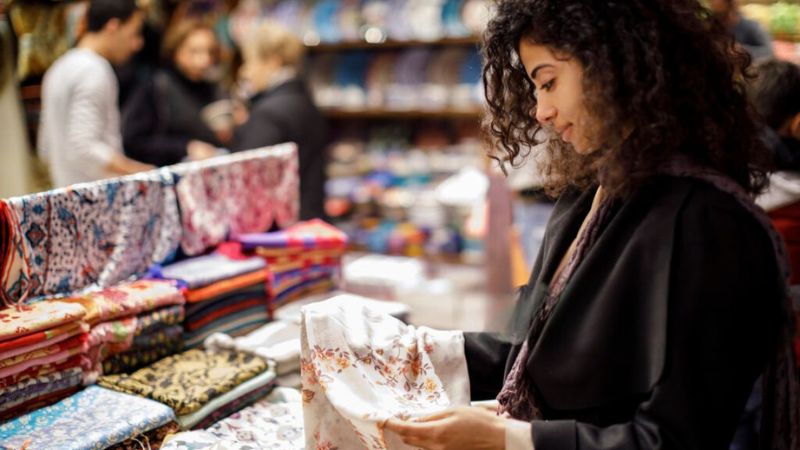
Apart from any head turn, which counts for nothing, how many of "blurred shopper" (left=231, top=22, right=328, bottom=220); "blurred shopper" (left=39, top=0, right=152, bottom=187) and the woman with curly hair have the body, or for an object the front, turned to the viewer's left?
2

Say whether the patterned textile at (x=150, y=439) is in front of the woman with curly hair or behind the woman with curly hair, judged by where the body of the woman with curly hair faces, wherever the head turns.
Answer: in front

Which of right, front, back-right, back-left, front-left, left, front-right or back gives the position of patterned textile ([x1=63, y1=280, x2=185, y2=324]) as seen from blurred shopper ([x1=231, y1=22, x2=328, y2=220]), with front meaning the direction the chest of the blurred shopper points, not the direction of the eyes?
left

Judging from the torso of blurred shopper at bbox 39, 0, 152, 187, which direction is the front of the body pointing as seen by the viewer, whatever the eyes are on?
to the viewer's right

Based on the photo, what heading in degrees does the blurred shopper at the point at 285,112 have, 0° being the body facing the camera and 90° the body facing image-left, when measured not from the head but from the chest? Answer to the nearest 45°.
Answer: approximately 90°

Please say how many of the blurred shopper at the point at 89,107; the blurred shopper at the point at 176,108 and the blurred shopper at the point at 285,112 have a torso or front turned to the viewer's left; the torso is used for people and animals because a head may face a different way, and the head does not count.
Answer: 1

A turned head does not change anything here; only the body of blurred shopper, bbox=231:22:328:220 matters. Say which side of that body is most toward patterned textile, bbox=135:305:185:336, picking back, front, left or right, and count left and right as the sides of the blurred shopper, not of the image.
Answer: left

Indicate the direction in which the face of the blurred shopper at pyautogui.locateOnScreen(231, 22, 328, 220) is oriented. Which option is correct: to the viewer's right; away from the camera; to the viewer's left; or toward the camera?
to the viewer's left

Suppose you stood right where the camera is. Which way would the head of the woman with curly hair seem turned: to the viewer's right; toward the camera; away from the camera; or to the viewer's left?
to the viewer's left

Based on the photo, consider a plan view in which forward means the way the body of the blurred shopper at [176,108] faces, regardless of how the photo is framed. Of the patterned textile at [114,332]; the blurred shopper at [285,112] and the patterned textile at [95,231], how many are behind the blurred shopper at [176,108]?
0

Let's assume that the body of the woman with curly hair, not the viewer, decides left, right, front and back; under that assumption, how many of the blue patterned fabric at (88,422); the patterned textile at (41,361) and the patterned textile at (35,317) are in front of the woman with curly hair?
3

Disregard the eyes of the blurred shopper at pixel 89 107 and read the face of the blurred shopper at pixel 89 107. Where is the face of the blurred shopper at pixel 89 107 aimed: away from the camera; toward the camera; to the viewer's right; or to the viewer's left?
to the viewer's right

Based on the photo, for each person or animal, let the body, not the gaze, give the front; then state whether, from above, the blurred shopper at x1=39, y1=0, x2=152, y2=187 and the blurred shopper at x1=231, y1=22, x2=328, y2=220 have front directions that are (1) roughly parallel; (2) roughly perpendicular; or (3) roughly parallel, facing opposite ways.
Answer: roughly parallel, facing opposite ways

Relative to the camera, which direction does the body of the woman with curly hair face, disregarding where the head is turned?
to the viewer's left

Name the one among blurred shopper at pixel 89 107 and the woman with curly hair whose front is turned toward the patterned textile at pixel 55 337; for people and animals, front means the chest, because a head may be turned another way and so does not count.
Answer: the woman with curly hair
